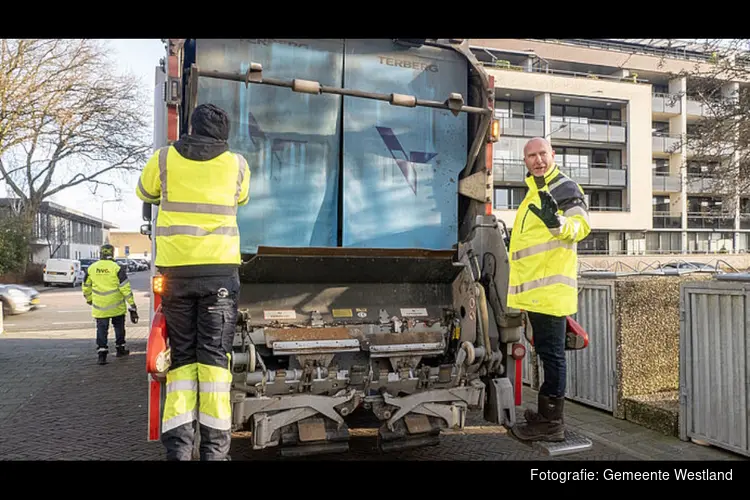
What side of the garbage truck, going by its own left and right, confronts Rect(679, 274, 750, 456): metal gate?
right

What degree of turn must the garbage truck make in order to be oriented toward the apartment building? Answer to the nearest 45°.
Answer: approximately 45° to its right

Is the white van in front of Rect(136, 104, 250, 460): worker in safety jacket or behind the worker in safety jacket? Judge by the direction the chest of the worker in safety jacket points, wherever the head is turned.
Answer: in front

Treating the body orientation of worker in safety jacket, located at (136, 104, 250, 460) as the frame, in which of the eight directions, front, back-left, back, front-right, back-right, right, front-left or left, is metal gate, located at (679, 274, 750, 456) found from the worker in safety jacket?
right

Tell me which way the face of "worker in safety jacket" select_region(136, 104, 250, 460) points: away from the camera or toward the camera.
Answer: away from the camera

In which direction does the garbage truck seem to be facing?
away from the camera

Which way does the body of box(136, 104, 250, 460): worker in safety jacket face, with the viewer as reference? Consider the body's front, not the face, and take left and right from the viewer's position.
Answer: facing away from the viewer

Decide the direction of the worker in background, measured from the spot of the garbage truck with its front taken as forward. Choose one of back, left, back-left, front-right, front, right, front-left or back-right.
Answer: front-left

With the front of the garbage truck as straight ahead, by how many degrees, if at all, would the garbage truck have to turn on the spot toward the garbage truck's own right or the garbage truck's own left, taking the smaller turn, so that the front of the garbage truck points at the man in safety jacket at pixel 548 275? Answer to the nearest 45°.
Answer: approximately 135° to the garbage truck's own right

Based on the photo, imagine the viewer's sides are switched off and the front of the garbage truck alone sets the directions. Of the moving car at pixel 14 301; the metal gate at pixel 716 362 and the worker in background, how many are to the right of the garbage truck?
1

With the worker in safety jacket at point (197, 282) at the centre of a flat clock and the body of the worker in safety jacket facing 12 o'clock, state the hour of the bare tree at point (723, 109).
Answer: The bare tree is roughly at 2 o'clock from the worker in safety jacket.

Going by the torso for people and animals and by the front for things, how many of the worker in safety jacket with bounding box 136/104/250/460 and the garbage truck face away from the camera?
2
